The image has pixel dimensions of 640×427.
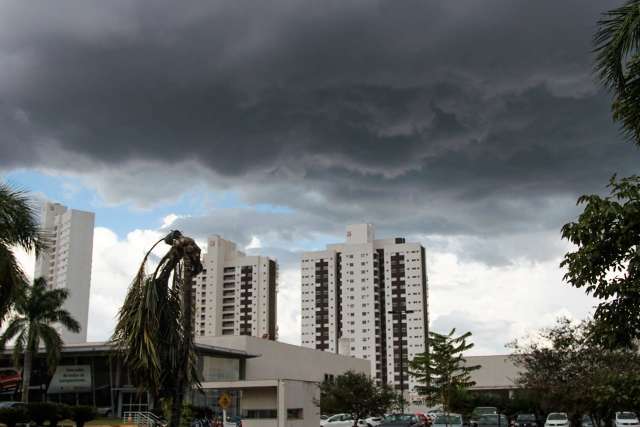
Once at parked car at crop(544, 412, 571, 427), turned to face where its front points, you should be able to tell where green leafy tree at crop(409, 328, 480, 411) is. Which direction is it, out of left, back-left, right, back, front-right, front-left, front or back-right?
right

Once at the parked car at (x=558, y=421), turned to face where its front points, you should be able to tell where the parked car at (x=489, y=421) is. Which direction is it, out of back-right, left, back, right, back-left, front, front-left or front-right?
right

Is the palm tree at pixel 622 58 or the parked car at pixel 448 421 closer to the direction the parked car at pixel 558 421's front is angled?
the palm tree

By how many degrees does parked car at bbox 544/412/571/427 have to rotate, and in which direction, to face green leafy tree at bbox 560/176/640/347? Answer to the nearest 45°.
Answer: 0° — it already faces it

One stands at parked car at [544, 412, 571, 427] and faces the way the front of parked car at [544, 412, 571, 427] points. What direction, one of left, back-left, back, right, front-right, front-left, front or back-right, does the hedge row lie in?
front-right

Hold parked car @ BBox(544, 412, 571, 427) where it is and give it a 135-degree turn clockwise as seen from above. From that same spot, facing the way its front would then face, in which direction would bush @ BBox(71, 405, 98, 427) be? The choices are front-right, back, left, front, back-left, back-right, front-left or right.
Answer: left

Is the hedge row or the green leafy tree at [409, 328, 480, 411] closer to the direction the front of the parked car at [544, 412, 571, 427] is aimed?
the hedge row

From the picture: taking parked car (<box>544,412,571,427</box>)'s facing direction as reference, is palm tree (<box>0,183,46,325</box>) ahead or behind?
ahead

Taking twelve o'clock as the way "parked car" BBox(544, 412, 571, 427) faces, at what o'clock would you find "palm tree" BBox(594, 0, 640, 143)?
The palm tree is roughly at 12 o'clock from the parked car.

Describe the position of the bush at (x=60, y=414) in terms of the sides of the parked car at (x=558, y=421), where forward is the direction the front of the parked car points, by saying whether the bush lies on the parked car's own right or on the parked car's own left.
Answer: on the parked car's own right

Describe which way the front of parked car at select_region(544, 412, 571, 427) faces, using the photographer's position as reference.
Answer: facing the viewer

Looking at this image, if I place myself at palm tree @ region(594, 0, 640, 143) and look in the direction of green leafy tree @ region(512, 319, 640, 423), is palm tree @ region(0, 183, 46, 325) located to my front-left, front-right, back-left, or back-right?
front-left

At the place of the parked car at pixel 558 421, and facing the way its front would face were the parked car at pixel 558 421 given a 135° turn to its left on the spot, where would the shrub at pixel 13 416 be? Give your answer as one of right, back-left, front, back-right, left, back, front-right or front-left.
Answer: back
